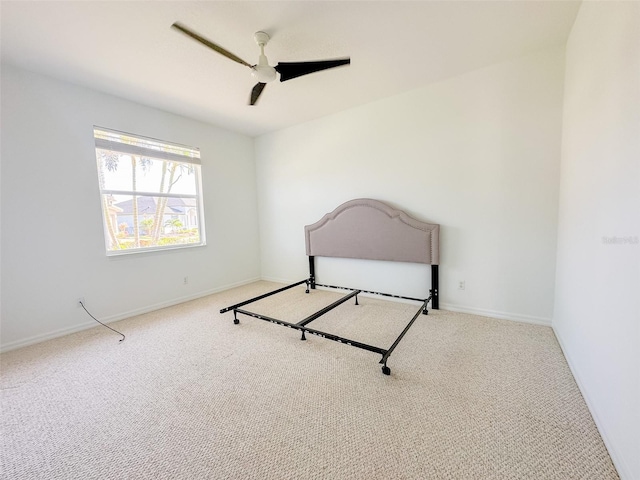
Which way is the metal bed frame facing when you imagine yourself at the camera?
facing the viewer and to the left of the viewer

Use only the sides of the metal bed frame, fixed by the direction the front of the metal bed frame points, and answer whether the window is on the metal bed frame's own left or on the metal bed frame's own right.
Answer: on the metal bed frame's own right
